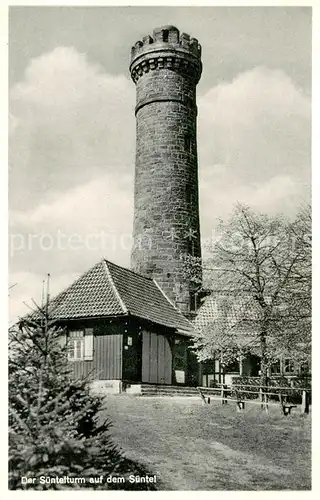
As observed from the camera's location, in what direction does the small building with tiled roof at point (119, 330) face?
facing the viewer and to the right of the viewer

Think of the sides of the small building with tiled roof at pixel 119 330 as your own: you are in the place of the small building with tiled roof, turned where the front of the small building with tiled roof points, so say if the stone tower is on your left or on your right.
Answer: on your left

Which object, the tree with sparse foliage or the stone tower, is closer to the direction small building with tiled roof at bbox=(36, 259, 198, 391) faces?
the tree with sparse foliage

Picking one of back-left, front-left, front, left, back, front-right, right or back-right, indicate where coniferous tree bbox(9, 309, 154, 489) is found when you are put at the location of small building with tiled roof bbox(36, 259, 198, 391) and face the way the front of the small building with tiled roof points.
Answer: front-right

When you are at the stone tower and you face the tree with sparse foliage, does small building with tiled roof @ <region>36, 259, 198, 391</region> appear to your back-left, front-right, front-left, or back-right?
front-right

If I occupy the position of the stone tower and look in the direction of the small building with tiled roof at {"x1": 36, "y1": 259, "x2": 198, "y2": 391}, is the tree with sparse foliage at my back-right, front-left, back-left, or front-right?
front-left
